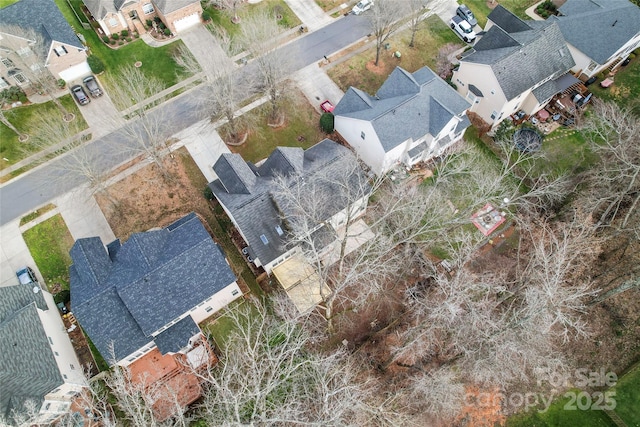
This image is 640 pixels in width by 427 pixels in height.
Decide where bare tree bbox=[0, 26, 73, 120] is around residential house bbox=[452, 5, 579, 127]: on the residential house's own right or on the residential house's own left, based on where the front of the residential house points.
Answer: on the residential house's own left

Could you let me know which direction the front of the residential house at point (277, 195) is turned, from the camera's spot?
facing away from the viewer and to the left of the viewer

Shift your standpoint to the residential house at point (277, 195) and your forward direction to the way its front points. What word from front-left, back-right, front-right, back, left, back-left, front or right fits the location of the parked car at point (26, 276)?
front-left

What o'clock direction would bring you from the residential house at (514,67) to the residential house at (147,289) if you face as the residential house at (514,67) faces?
the residential house at (147,289) is roughly at 9 o'clock from the residential house at (514,67).

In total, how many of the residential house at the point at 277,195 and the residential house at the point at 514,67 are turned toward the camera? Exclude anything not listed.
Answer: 0

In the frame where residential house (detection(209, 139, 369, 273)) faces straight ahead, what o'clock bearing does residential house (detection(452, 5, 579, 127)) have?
residential house (detection(452, 5, 579, 127)) is roughly at 4 o'clock from residential house (detection(209, 139, 369, 273)).

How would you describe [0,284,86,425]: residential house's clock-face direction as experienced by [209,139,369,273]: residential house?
[0,284,86,425]: residential house is roughly at 10 o'clock from [209,139,369,273]: residential house.

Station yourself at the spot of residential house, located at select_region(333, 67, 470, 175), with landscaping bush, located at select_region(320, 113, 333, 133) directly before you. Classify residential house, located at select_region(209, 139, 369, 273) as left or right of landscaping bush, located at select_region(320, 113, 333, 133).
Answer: left

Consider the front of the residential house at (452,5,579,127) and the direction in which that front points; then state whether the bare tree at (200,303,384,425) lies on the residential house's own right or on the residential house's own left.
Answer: on the residential house's own left

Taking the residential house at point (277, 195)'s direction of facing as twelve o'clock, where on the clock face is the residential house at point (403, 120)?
the residential house at point (403, 120) is roughly at 4 o'clock from the residential house at point (277, 195).

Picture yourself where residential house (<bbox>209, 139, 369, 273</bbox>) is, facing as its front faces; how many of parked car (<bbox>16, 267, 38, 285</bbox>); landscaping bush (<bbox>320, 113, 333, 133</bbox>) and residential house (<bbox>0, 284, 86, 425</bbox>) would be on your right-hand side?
1

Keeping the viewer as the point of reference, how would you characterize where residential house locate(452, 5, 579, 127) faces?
facing away from the viewer and to the left of the viewer

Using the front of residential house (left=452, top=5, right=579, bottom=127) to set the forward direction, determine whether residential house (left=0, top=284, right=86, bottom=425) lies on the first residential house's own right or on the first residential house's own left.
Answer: on the first residential house's own left
